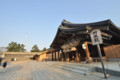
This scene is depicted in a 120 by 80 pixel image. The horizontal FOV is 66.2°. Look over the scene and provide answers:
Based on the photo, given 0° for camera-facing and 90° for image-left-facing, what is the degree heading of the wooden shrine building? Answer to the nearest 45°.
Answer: approximately 45°

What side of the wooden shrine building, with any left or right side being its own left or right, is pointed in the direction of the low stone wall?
right
